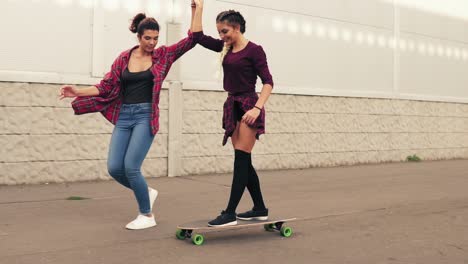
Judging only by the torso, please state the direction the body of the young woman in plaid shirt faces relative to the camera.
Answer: toward the camera

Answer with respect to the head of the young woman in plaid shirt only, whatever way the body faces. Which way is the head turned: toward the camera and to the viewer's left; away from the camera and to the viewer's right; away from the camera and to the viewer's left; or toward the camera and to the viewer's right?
toward the camera and to the viewer's right

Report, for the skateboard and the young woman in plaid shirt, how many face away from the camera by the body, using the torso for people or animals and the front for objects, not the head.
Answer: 0
